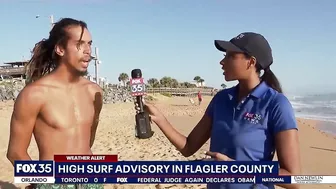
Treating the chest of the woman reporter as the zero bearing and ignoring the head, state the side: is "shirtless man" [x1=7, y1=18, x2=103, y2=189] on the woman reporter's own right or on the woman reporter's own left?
on the woman reporter's own right

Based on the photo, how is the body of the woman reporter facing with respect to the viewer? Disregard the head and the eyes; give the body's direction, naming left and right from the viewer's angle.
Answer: facing the viewer and to the left of the viewer

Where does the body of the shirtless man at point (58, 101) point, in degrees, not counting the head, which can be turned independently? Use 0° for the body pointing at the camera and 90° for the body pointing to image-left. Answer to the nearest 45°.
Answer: approximately 315°

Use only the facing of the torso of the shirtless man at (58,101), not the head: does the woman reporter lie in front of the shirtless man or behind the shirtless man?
in front

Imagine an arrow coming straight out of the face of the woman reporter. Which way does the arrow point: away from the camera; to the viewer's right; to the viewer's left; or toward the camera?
to the viewer's left

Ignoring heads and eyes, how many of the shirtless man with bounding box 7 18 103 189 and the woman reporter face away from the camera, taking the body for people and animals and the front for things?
0
